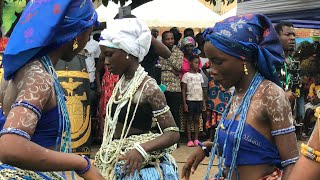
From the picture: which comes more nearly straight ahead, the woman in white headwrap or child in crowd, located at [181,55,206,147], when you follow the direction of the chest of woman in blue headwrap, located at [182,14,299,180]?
the woman in white headwrap

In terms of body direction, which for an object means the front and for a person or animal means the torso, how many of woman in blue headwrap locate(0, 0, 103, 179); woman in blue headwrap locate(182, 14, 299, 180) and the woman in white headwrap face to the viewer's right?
1

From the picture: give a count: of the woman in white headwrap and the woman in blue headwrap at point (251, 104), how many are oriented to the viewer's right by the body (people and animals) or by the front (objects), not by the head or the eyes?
0

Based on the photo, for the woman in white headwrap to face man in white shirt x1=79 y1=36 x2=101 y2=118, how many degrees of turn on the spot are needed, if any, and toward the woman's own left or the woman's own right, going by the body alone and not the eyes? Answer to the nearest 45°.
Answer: approximately 135° to the woman's own right

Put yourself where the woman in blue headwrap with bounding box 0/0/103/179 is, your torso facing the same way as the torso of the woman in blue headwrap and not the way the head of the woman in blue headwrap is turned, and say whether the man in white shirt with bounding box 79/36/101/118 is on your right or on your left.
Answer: on your left

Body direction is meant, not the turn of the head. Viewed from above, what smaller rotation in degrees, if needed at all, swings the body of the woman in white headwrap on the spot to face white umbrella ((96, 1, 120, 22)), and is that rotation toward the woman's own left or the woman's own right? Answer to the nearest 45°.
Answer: approximately 135° to the woman's own right

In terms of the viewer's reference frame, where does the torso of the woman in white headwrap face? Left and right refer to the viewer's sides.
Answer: facing the viewer and to the left of the viewer

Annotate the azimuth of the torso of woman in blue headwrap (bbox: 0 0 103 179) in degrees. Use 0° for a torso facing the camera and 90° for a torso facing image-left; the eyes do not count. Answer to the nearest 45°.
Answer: approximately 270°

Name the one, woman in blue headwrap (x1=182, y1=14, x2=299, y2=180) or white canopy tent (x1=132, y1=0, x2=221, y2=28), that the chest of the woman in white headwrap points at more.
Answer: the woman in blue headwrap

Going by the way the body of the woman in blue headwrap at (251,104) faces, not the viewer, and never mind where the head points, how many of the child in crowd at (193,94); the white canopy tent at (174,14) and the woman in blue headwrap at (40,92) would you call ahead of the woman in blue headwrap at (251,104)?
1

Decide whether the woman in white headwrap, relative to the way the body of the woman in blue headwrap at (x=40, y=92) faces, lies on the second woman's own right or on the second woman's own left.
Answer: on the second woman's own left

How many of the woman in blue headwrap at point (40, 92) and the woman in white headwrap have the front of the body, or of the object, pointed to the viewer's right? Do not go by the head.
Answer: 1

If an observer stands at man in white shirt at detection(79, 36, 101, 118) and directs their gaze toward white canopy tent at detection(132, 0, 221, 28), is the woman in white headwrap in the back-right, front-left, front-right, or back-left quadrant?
back-right

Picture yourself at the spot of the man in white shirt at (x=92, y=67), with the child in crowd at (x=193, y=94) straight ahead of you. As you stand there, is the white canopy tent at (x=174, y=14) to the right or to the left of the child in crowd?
left

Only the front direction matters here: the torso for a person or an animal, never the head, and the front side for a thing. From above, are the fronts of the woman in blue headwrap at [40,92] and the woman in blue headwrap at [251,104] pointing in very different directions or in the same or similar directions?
very different directions
